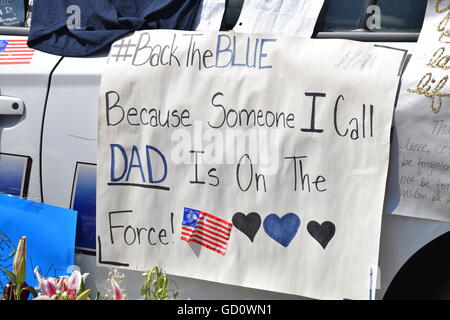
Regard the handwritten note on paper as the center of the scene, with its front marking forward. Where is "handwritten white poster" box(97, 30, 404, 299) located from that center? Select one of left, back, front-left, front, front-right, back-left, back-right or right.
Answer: right

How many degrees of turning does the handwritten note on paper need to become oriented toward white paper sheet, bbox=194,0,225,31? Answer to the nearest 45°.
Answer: approximately 90° to its right

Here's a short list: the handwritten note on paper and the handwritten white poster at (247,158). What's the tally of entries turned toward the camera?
2

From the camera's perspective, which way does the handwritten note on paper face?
toward the camera

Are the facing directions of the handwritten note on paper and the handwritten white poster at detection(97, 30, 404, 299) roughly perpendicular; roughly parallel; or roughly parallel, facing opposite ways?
roughly parallel

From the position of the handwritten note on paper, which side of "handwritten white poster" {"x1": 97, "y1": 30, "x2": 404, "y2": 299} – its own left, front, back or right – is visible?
left

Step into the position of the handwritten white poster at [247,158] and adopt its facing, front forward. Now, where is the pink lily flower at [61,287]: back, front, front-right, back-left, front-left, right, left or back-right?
right

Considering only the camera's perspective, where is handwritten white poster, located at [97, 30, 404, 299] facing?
facing the viewer

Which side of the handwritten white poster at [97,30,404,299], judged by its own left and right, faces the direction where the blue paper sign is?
right
